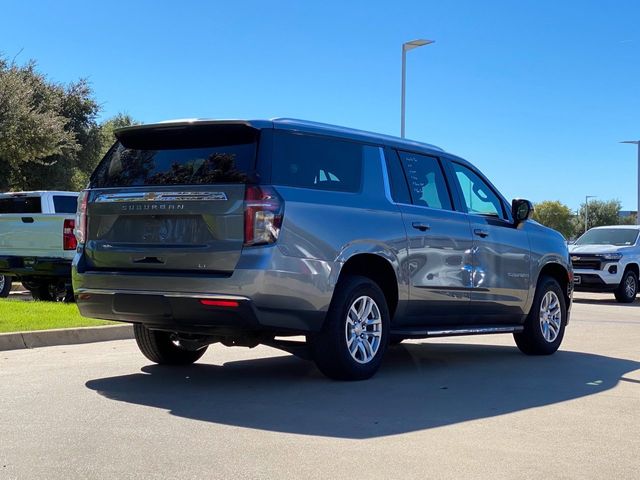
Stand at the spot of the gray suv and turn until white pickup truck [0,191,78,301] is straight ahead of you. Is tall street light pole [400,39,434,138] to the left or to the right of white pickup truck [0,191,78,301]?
right

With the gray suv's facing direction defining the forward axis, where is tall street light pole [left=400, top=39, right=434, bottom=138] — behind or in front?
in front

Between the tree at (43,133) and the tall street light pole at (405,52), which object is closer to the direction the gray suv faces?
the tall street light pole

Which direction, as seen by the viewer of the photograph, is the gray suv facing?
facing away from the viewer and to the right of the viewer

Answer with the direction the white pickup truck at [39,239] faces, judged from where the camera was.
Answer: facing away from the viewer and to the right of the viewer

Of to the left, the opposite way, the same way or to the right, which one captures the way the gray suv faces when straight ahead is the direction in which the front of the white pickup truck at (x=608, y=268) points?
the opposite way

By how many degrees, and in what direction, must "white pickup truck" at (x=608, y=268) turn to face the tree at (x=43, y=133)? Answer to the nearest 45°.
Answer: approximately 45° to its right

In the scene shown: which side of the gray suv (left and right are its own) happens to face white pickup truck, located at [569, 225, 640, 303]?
front

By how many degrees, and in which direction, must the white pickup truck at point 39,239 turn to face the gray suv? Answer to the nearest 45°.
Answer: approximately 135° to its right

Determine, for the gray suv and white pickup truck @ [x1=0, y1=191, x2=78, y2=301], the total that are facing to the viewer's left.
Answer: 0

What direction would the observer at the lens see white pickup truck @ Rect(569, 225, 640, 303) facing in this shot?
facing the viewer and to the left of the viewer

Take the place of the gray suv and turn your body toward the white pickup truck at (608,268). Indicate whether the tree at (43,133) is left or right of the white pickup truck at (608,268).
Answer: left
